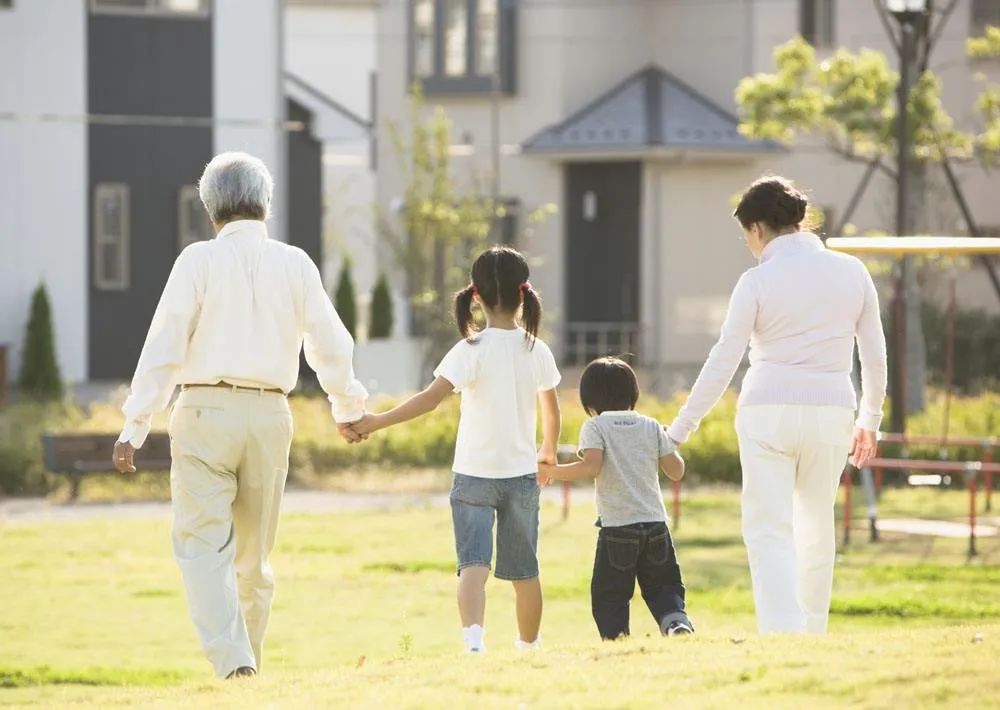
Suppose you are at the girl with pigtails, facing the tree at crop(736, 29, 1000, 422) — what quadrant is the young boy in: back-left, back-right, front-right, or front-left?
front-right

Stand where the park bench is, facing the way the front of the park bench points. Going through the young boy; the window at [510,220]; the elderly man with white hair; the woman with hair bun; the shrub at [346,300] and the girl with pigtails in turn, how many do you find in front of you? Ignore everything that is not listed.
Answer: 4

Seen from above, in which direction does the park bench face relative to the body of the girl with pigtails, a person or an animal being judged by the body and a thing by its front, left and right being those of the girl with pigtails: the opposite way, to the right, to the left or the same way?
the opposite way

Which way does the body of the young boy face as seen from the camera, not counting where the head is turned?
away from the camera

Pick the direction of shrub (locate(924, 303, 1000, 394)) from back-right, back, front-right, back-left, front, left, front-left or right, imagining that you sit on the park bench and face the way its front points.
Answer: back-left

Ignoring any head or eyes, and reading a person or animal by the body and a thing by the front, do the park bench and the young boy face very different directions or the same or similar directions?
very different directions

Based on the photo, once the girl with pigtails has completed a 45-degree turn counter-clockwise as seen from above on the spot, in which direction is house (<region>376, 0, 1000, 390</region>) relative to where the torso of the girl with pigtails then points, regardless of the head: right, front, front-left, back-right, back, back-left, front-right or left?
front-right

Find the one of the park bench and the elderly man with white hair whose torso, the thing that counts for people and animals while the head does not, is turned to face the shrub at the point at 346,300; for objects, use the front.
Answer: the elderly man with white hair

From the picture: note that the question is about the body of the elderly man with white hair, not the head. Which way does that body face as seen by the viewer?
away from the camera

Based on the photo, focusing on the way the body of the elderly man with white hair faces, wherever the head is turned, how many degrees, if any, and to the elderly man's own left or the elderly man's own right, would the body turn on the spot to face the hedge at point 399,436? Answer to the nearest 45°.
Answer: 0° — they already face it

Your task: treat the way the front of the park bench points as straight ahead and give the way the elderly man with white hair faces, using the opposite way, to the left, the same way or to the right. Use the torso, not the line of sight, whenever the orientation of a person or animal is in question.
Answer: the opposite way

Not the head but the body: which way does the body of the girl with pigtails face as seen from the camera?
away from the camera

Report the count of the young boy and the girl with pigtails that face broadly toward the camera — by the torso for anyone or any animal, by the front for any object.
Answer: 0

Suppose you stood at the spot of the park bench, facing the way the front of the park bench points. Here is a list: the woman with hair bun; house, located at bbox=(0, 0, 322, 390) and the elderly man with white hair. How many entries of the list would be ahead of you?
2

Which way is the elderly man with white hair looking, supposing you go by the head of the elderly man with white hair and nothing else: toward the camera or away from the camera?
away from the camera

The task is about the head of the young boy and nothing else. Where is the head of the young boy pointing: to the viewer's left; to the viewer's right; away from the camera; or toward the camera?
away from the camera

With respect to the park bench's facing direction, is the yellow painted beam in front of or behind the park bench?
in front

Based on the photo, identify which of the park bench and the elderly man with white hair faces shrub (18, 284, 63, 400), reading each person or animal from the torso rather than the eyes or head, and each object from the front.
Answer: the elderly man with white hair

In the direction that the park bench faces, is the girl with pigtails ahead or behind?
ahead

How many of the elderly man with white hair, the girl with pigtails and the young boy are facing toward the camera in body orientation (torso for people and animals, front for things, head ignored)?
0

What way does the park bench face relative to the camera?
toward the camera

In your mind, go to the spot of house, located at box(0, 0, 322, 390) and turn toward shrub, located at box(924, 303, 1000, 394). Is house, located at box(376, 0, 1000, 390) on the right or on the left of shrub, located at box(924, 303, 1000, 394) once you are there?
left
